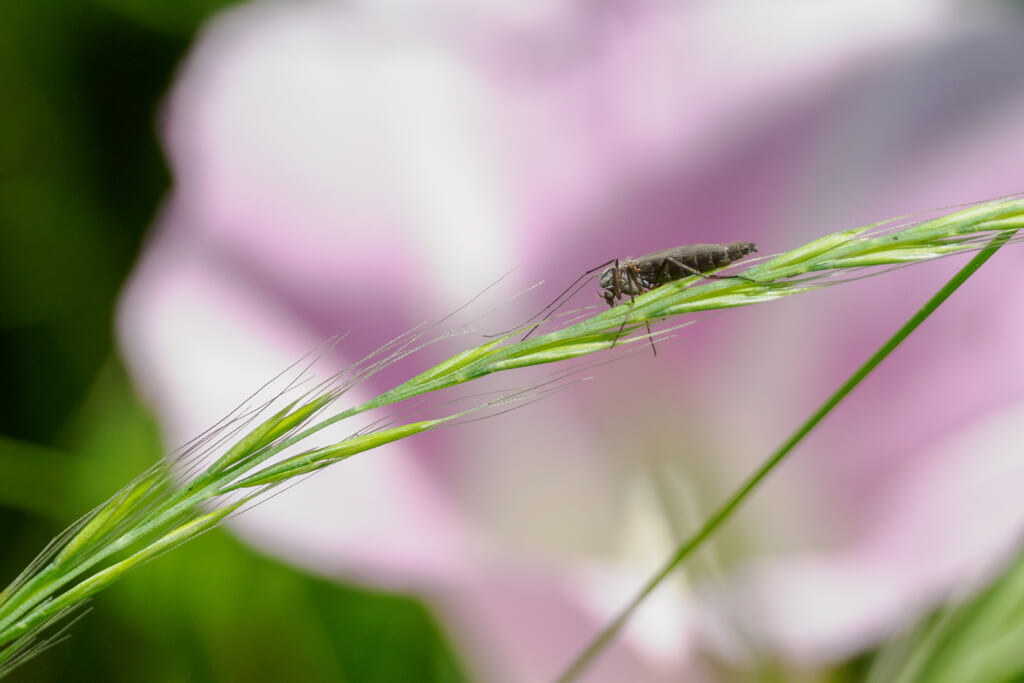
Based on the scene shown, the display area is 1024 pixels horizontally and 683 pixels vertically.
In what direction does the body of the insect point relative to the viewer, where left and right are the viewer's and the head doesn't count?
facing to the left of the viewer
